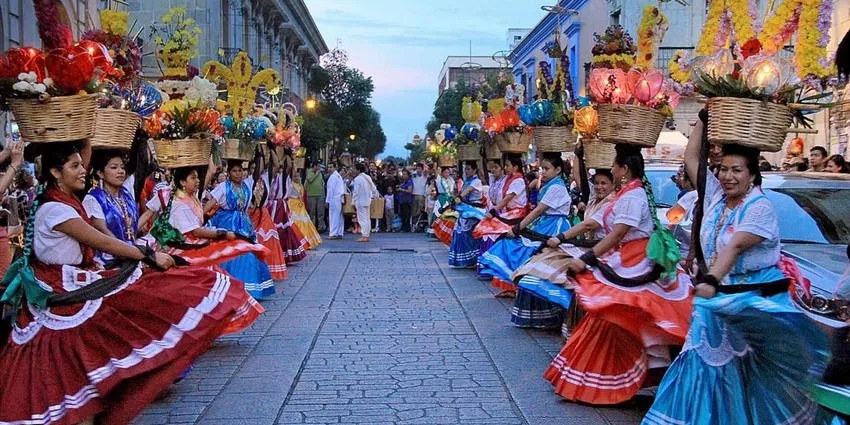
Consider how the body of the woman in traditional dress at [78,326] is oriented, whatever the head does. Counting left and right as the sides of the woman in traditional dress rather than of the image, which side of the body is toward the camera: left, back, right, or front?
right

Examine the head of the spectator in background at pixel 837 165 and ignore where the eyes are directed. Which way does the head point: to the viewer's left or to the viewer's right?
to the viewer's left

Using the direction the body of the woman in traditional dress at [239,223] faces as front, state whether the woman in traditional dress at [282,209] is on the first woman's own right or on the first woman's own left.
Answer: on the first woman's own left

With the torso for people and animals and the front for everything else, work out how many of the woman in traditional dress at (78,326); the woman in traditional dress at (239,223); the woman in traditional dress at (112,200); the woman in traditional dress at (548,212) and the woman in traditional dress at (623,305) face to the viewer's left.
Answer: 2

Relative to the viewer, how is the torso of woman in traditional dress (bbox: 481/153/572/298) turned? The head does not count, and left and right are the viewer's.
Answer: facing to the left of the viewer

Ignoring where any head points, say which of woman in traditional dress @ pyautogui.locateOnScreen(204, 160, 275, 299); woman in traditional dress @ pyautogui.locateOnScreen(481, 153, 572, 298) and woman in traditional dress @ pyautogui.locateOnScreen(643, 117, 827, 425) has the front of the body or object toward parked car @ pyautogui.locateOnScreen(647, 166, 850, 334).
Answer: woman in traditional dress @ pyautogui.locateOnScreen(204, 160, 275, 299)

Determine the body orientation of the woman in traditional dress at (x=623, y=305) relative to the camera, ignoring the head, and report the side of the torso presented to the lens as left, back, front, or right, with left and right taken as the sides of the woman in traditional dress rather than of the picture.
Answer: left

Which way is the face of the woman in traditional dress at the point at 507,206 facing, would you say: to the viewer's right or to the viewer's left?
to the viewer's left

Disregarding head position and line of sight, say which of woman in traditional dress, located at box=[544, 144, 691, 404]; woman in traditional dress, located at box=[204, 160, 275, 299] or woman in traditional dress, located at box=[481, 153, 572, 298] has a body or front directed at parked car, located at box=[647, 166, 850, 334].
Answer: woman in traditional dress, located at box=[204, 160, 275, 299]

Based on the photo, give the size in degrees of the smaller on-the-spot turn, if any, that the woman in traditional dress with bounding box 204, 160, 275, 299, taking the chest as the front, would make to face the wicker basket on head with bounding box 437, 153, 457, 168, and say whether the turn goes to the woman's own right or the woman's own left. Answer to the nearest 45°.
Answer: approximately 90° to the woman's own left

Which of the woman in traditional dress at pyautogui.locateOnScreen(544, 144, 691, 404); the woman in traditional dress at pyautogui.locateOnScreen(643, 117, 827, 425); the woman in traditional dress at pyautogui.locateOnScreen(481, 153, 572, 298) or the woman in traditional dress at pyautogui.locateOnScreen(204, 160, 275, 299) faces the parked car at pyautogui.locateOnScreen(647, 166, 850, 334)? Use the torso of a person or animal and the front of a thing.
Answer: the woman in traditional dress at pyautogui.locateOnScreen(204, 160, 275, 299)

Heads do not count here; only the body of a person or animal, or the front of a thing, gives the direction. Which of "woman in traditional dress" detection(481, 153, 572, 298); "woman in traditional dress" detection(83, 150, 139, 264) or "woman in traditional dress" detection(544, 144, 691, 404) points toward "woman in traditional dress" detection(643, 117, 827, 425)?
"woman in traditional dress" detection(83, 150, 139, 264)

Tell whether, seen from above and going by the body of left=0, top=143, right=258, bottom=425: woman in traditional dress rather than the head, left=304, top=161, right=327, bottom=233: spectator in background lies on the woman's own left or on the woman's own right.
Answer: on the woman's own left
